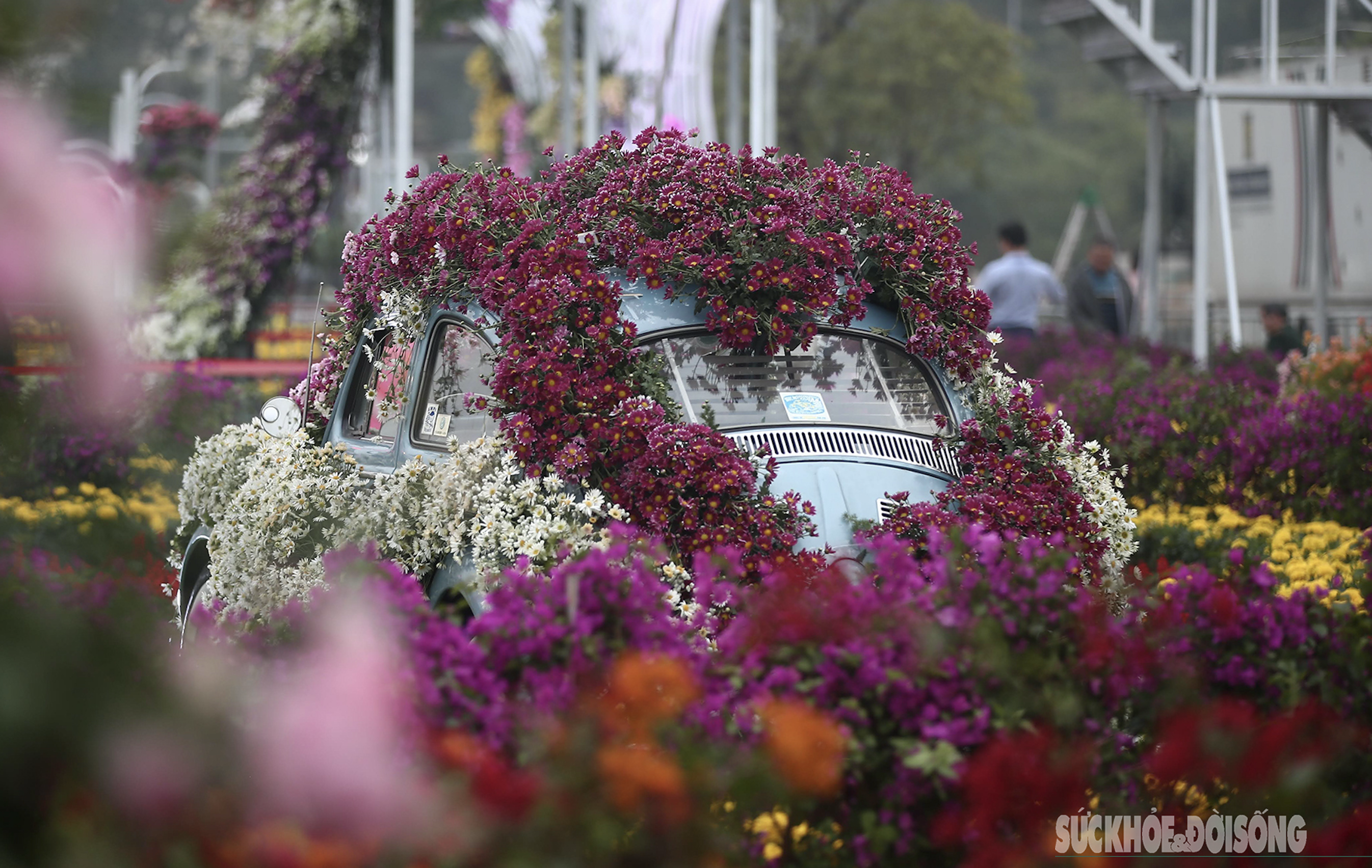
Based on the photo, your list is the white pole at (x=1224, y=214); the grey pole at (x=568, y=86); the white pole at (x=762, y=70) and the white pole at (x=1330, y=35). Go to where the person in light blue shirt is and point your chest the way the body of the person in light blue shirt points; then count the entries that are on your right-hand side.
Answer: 2

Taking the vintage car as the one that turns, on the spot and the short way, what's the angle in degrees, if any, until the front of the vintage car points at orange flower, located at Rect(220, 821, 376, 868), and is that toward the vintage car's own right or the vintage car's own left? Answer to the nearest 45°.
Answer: approximately 135° to the vintage car's own left

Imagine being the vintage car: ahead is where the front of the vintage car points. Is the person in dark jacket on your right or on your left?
on your right

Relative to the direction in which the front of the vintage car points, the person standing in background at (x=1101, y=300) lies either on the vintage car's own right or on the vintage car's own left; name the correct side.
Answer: on the vintage car's own right

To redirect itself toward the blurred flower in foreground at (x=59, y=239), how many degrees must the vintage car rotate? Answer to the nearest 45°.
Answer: approximately 135° to its left

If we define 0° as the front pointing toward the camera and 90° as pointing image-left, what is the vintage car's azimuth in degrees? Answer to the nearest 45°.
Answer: approximately 135°
